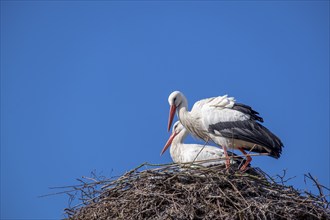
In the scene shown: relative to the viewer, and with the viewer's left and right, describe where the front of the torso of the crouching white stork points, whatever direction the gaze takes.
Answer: facing to the left of the viewer

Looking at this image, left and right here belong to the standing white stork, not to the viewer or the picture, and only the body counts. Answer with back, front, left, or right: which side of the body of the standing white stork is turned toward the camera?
left

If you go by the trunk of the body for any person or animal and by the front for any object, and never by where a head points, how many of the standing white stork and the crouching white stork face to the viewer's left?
2
